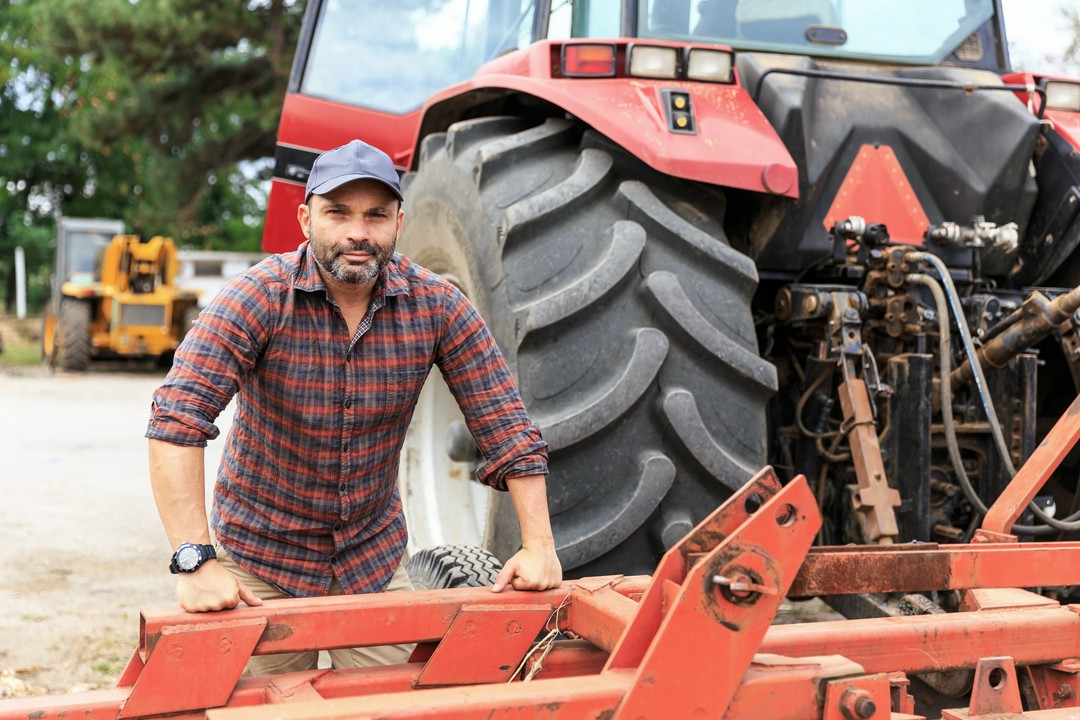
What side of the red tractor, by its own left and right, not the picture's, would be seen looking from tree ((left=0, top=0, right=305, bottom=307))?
front

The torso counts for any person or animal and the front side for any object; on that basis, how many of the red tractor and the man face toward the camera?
1

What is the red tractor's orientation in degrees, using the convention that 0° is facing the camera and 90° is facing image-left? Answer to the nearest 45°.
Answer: approximately 135°

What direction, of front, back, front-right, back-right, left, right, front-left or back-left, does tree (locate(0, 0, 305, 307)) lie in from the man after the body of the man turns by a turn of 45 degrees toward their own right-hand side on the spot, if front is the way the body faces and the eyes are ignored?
back-right

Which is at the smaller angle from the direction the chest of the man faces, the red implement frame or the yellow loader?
the red implement frame

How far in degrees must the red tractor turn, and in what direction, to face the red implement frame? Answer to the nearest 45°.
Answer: approximately 135° to its left

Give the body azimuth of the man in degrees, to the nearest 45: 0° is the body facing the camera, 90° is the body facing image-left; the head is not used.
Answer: approximately 0°
